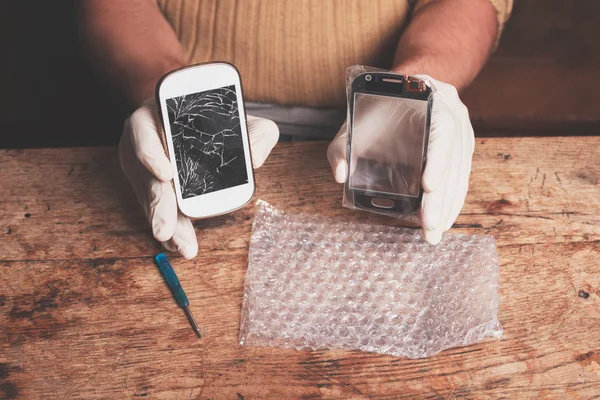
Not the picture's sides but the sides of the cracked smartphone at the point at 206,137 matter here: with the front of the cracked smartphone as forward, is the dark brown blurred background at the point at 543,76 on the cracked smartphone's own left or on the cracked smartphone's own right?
on the cracked smartphone's own left

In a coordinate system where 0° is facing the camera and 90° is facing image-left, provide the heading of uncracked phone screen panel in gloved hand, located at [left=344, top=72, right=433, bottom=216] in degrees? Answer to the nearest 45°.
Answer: approximately 0°

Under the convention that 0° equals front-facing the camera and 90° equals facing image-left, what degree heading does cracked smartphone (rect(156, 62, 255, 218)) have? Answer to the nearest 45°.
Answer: approximately 0°

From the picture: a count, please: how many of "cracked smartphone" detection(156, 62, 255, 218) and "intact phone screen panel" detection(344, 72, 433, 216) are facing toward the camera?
2
